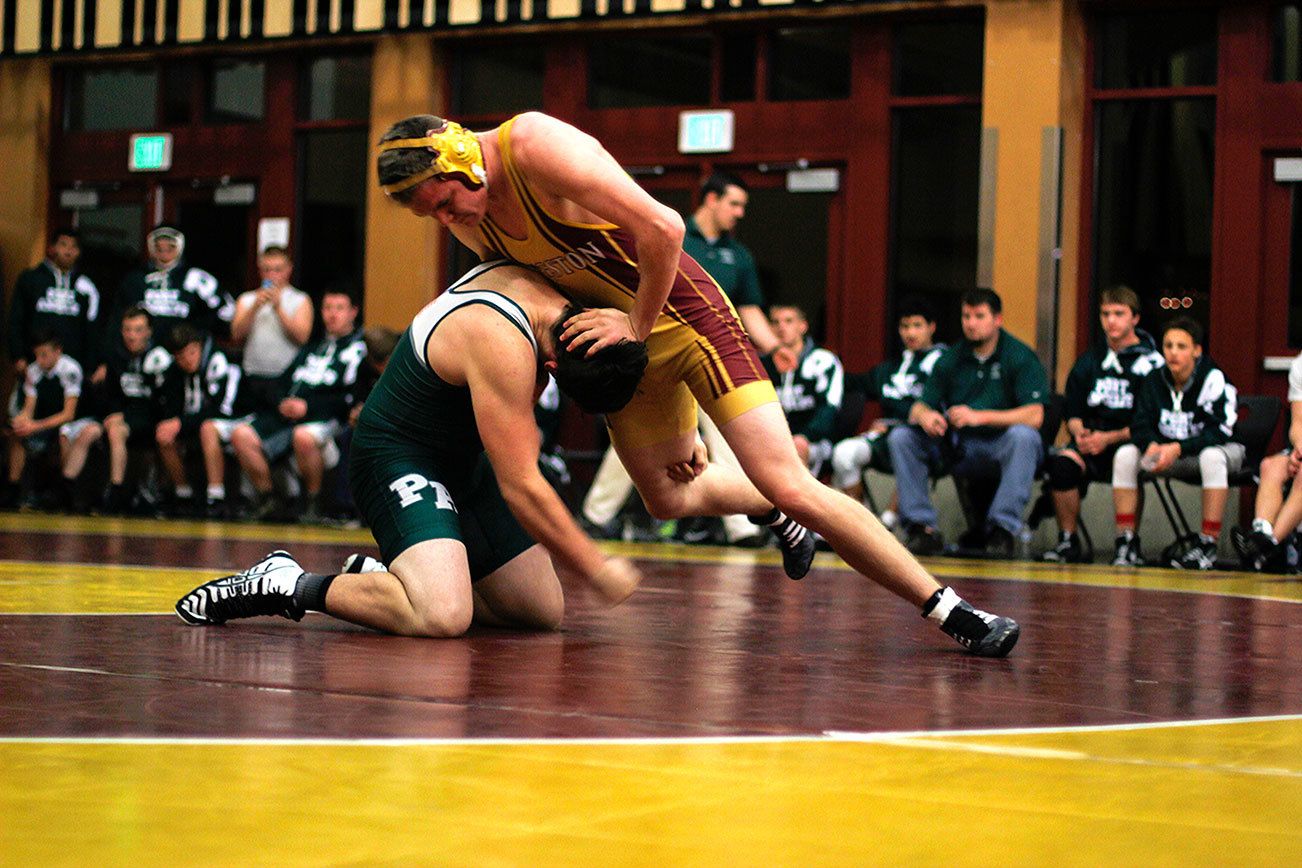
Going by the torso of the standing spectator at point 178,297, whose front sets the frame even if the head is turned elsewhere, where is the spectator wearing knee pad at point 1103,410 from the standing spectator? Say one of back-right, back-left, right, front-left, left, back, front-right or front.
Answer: front-left

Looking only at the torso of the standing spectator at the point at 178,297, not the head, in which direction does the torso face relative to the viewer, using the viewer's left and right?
facing the viewer

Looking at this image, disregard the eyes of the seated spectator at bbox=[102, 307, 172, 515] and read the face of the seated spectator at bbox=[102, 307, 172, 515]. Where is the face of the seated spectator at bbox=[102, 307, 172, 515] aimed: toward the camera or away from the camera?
toward the camera

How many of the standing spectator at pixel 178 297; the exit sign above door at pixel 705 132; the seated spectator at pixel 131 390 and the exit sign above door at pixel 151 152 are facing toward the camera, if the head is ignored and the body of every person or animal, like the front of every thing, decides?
4

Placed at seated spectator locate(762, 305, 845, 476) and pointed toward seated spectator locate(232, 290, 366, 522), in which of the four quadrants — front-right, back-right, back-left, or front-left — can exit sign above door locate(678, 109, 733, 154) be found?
front-right

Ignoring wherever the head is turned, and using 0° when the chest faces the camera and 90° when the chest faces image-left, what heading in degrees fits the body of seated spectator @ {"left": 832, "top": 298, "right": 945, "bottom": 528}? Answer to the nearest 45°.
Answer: approximately 45°

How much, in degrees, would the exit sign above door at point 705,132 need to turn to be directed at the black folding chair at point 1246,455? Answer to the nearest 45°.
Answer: approximately 45° to its left

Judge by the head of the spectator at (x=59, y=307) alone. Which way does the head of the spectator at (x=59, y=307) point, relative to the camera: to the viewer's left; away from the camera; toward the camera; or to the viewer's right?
toward the camera

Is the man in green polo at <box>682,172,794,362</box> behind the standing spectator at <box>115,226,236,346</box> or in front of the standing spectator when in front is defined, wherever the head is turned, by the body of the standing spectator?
in front

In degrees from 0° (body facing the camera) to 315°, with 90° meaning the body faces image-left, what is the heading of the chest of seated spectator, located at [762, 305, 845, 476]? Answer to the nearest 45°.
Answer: approximately 45°

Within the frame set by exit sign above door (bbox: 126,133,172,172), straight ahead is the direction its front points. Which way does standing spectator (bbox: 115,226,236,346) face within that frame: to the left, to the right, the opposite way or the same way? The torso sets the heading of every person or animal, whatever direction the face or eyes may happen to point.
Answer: the same way

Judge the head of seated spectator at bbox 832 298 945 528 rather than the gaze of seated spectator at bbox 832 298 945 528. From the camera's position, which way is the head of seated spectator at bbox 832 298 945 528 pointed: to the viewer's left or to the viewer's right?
to the viewer's left

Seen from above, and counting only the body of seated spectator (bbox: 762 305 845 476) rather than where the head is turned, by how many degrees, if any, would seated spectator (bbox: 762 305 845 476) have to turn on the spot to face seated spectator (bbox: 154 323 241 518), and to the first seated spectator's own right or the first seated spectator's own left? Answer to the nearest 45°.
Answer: approximately 45° to the first seated spectator's own right

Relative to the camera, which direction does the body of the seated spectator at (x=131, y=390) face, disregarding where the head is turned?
toward the camera

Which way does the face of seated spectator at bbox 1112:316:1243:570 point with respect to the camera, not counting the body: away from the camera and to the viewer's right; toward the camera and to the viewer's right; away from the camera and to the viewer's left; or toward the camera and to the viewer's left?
toward the camera and to the viewer's left

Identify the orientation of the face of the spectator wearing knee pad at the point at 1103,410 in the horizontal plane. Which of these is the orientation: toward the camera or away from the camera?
toward the camera
